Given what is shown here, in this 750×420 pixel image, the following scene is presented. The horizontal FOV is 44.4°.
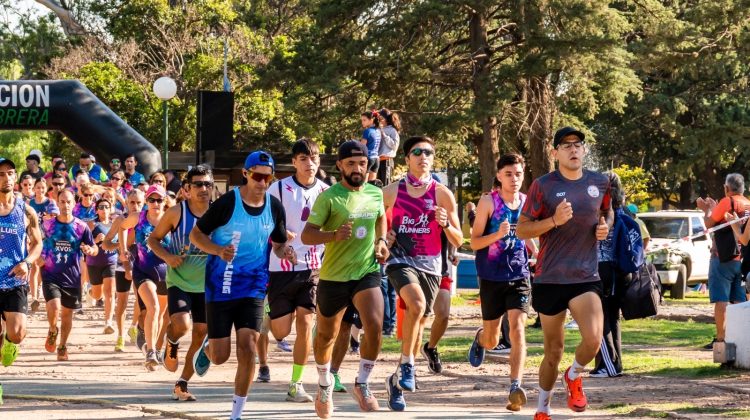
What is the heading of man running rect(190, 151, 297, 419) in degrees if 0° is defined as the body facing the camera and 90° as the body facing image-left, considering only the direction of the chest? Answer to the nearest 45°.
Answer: approximately 315°

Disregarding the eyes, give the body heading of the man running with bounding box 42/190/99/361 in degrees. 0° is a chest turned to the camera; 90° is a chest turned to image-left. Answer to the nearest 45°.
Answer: approximately 0°

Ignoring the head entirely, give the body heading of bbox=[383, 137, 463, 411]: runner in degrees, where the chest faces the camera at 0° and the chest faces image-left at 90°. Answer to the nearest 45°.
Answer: approximately 0°

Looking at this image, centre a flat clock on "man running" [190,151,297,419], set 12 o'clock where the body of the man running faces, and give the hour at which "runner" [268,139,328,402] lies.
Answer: The runner is roughly at 8 o'clock from the man running.
